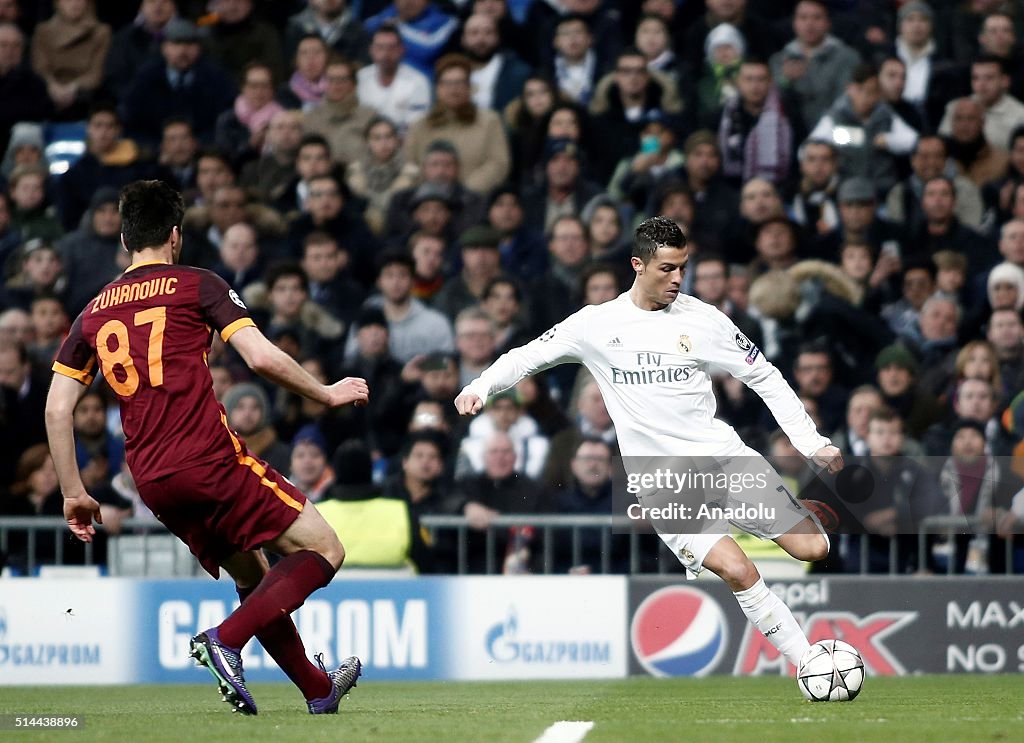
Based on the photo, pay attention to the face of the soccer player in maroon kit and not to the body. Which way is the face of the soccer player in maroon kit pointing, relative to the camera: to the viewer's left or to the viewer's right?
to the viewer's right

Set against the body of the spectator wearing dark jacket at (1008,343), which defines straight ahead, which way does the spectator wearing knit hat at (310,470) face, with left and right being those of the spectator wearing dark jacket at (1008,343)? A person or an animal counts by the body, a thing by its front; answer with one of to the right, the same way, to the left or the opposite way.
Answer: the same way

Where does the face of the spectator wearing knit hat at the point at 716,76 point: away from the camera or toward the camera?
toward the camera

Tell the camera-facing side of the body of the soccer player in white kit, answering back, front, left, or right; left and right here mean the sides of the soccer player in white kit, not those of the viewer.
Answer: front

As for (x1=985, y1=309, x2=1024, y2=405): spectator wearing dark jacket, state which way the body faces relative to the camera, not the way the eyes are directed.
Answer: toward the camera

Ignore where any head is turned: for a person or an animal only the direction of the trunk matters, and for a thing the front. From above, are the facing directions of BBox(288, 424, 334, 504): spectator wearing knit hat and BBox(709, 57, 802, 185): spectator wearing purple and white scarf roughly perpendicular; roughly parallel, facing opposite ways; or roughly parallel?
roughly parallel

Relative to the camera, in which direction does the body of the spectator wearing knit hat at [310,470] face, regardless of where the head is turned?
toward the camera

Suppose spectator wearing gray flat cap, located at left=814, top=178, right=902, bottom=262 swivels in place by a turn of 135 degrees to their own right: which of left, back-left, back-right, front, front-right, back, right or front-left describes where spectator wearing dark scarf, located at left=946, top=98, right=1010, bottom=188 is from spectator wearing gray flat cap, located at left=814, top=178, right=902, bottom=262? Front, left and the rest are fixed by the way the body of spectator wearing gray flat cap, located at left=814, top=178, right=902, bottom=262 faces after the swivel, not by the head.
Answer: right

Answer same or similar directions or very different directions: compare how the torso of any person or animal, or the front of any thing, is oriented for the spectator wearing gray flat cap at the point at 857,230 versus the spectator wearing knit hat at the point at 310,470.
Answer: same or similar directions

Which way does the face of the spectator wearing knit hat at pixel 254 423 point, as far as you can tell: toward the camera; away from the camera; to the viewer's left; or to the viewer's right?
toward the camera

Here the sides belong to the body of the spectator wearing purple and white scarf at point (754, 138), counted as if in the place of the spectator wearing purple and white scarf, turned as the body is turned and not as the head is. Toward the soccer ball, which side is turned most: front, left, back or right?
front

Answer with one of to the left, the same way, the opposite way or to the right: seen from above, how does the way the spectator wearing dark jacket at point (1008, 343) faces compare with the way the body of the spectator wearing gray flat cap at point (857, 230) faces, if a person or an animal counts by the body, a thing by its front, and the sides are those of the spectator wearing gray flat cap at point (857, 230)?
the same way

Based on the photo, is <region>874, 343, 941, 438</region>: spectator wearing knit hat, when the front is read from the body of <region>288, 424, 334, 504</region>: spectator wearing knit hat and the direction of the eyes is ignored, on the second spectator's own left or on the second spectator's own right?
on the second spectator's own left

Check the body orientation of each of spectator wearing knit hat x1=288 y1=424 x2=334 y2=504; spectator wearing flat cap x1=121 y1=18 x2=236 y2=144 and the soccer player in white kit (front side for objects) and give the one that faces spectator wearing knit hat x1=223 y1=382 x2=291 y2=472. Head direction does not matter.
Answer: spectator wearing flat cap x1=121 y1=18 x2=236 y2=144

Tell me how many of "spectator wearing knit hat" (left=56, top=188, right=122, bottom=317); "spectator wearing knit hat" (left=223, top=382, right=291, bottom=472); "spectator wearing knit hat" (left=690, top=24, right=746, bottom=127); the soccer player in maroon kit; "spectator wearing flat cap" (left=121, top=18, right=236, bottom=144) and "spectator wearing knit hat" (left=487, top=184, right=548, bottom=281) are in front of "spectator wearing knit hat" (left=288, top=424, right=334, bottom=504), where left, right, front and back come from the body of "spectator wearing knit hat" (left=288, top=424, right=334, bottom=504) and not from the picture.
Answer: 1

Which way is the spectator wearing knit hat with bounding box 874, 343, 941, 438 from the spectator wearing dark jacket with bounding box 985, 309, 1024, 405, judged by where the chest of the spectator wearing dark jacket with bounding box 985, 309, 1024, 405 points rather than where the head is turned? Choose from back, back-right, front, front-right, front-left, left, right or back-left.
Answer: front-right

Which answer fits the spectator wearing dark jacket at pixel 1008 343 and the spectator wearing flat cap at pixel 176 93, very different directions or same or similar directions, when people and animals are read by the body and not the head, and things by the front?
same or similar directions
